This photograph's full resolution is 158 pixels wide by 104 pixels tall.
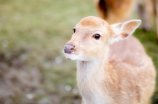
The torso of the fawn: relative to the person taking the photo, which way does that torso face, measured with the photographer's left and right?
facing the viewer and to the left of the viewer
